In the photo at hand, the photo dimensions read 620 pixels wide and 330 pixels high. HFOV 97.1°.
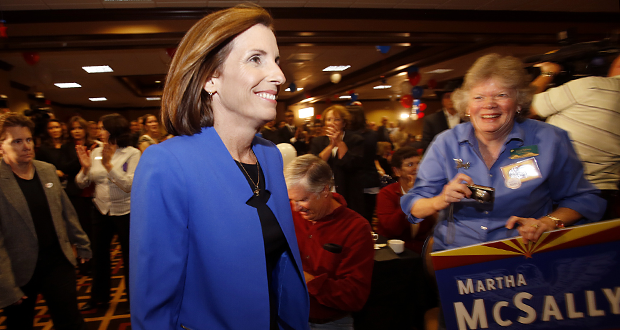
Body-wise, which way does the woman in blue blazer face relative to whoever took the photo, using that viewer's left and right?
facing the viewer and to the right of the viewer

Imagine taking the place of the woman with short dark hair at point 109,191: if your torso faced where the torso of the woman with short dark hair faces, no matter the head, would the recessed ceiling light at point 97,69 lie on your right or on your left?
on your right

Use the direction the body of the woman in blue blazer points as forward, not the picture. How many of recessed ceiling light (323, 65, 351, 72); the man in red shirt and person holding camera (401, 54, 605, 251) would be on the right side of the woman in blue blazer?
0

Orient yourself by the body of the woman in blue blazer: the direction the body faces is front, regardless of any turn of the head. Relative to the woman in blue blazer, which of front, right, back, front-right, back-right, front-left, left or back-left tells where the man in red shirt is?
left

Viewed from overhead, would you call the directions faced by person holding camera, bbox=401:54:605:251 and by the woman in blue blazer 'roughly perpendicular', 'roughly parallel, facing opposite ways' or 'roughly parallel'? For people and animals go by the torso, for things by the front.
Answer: roughly perpendicular

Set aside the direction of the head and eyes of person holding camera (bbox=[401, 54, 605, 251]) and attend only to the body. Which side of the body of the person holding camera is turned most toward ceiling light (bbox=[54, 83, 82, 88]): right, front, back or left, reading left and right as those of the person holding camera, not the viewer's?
right

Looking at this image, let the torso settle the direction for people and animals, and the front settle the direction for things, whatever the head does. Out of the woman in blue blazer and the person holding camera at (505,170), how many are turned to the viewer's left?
0

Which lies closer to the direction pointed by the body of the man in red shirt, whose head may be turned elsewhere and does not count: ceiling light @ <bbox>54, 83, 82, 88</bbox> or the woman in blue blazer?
the woman in blue blazer

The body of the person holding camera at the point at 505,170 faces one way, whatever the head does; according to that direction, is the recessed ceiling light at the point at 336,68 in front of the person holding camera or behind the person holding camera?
behind

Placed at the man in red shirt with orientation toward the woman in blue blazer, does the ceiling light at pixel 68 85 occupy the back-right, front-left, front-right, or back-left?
back-right

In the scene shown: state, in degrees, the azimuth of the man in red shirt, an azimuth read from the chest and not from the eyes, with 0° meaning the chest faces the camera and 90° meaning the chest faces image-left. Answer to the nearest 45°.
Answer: approximately 45°

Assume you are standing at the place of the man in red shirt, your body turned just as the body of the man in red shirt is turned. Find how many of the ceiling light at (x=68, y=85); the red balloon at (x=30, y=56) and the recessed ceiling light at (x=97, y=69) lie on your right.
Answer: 3

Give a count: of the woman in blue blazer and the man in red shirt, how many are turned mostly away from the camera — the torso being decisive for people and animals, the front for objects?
0

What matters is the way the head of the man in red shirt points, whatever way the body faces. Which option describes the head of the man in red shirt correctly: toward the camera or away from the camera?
toward the camera

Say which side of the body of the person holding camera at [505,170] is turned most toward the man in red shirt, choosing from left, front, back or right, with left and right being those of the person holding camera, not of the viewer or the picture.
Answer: right

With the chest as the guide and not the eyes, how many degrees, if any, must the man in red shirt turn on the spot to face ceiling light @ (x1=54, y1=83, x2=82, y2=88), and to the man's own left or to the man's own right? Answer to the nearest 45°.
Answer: approximately 90° to the man's own right

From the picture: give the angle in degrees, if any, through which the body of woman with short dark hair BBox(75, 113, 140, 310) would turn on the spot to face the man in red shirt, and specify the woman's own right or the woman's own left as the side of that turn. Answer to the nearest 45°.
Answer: approximately 90° to the woman's own left

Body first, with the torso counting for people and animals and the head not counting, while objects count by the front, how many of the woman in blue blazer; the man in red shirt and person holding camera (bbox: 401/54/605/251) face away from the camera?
0

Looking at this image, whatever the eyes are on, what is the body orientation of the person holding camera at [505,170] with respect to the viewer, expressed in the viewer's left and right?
facing the viewer

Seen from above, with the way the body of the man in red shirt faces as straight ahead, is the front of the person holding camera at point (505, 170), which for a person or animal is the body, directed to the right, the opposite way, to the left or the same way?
the same way
